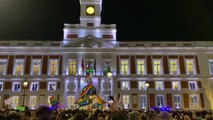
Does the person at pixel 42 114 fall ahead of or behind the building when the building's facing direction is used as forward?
ahead

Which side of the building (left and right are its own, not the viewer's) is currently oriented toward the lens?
front
